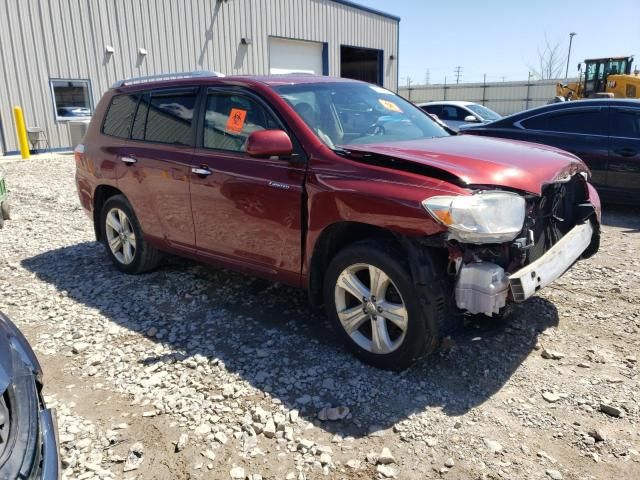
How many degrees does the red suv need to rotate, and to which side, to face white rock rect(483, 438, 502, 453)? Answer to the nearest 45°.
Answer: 0° — it already faces it

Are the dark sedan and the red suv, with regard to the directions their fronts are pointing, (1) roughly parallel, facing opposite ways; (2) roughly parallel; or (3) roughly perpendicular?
roughly parallel

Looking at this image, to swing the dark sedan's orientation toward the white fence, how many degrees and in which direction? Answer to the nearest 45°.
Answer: approximately 90° to its left

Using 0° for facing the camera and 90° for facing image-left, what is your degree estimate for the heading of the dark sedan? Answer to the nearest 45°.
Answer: approximately 270°

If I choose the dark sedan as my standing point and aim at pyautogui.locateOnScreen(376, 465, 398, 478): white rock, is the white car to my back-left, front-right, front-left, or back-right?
back-right

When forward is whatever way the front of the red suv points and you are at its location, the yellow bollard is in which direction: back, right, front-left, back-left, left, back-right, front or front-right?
back

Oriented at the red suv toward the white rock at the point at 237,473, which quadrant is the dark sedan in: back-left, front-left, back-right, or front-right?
back-left

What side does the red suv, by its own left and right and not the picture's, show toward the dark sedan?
left

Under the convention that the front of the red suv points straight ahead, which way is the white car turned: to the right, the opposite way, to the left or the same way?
the same way

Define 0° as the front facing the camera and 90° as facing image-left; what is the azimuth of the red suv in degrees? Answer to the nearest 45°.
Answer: approximately 315°

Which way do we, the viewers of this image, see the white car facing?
facing the viewer and to the right of the viewer
